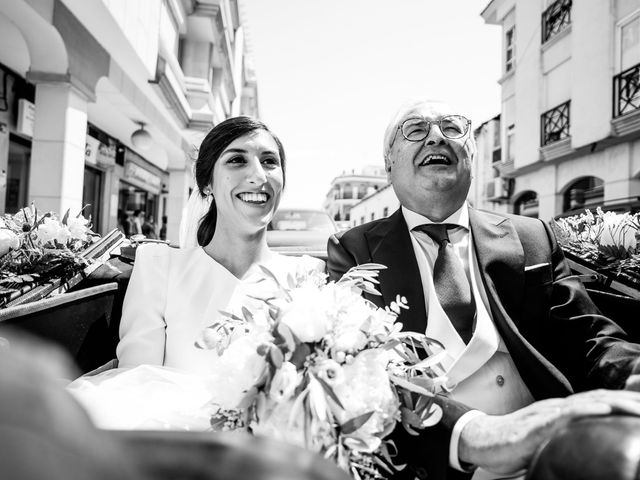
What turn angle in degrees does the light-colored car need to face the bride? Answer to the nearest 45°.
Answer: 0° — it already faces them

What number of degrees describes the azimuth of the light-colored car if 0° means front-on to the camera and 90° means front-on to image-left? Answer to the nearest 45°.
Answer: approximately 0°

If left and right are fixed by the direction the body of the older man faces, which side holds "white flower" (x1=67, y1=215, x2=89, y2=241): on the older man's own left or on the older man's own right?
on the older man's own right

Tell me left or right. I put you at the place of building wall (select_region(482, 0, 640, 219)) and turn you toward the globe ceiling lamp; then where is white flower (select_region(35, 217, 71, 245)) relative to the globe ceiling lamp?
left

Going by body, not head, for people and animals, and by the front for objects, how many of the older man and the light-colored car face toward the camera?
2

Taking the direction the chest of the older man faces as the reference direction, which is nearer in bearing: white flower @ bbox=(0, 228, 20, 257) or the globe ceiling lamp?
the white flower

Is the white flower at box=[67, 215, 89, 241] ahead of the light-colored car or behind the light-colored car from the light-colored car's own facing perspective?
ahead

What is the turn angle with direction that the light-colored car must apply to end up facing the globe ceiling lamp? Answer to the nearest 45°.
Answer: approximately 135° to its right

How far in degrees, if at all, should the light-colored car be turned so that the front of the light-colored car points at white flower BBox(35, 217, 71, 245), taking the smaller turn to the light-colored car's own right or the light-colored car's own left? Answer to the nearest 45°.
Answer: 0° — it already faces it

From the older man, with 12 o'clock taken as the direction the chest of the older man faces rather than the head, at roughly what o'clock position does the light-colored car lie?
The light-colored car is roughly at 5 o'clock from the older man.

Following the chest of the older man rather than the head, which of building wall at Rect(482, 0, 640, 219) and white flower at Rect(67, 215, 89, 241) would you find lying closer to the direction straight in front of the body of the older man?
the white flower
